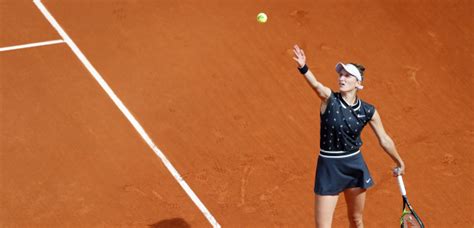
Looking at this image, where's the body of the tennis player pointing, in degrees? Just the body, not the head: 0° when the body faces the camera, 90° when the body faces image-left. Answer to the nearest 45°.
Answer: approximately 45°
